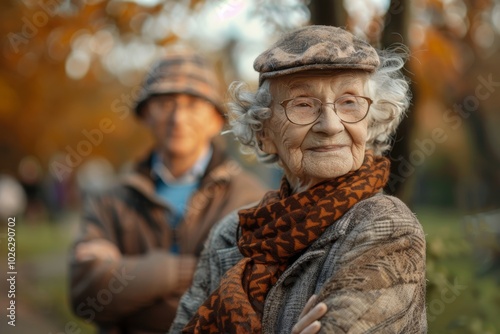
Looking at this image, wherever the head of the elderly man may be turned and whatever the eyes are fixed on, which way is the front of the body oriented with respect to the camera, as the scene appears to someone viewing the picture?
toward the camera

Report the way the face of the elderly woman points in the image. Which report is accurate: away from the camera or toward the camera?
toward the camera

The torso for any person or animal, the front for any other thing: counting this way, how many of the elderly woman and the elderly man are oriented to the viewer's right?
0

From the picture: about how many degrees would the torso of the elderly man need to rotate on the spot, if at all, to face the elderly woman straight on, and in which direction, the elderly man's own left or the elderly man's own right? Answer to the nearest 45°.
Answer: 0° — they already face them

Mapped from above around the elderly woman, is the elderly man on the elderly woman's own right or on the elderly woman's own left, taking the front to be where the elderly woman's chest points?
on the elderly woman's own right
